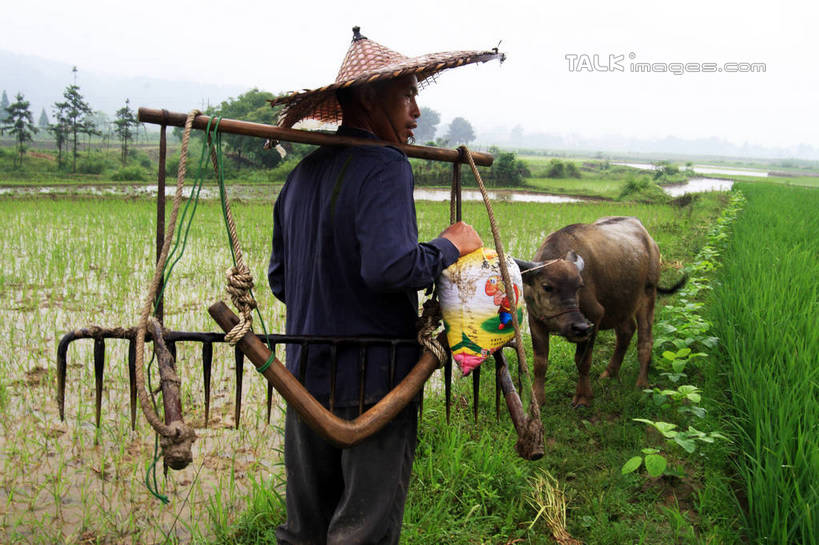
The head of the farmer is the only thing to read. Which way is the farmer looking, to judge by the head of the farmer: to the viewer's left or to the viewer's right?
to the viewer's right

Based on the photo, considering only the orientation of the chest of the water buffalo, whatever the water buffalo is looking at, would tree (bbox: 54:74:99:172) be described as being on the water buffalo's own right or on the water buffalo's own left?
on the water buffalo's own right

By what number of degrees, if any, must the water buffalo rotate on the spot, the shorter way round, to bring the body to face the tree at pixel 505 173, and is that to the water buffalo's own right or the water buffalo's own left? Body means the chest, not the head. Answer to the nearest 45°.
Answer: approximately 135° to the water buffalo's own right

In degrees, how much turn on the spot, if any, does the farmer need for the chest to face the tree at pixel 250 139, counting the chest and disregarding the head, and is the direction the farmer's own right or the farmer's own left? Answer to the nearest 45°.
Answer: approximately 45° to the farmer's own left

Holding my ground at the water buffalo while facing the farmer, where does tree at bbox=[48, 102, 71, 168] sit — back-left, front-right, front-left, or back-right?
back-right

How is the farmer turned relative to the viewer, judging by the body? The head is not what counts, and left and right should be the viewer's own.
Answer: facing away from the viewer and to the right of the viewer

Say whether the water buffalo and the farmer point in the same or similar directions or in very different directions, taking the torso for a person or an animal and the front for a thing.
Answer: very different directions

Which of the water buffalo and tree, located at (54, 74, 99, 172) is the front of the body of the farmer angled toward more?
the water buffalo

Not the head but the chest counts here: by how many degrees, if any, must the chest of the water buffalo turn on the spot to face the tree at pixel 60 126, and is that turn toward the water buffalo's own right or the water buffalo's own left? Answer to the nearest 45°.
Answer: approximately 90° to the water buffalo's own right

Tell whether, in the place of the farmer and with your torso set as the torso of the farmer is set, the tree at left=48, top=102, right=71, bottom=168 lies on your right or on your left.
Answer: on your left
